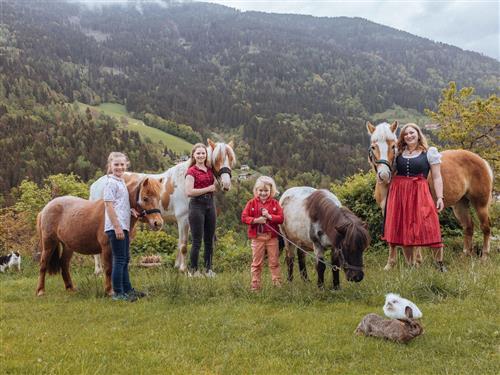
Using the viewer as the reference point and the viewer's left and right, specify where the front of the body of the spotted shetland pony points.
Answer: facing the viewer and to the right of the viewer

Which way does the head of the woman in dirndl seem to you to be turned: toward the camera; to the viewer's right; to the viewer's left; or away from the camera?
toward the camera

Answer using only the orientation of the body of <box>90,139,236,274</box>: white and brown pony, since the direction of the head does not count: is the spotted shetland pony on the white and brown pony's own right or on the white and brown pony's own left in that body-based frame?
on the white and brown pony's own right

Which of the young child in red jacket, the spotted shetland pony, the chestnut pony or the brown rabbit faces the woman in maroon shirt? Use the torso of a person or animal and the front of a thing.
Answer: the chestnut pony

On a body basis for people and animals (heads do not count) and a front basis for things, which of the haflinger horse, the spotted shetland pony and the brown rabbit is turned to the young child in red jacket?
the haflinger horse

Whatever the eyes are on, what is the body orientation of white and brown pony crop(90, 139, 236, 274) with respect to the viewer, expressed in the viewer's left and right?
facing to the right of the viewer

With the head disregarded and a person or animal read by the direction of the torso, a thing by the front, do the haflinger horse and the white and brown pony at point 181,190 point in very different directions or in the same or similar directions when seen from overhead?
very different directions

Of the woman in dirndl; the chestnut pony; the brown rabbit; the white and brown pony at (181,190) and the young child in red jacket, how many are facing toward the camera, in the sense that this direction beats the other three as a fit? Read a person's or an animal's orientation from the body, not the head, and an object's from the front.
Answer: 2

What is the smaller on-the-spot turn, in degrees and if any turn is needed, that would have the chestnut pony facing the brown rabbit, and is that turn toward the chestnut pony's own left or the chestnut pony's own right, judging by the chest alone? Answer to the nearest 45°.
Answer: approximately 45° to the chestnut pony's own right

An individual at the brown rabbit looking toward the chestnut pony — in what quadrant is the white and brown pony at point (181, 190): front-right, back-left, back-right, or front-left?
front-right

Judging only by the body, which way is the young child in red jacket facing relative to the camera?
toward the camera

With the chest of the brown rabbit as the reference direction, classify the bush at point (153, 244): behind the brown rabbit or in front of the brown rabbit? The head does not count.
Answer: behind

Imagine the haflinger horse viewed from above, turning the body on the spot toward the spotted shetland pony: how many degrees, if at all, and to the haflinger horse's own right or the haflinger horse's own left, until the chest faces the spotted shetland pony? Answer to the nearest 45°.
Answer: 0° — it already faces it

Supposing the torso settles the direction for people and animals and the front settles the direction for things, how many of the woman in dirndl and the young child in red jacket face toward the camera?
2

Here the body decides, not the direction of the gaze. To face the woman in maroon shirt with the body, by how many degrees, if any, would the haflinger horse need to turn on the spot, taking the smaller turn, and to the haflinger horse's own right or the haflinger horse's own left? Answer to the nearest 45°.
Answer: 0° — it already faces them

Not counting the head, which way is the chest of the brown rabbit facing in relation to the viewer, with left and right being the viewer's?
facing to the right of the viewer

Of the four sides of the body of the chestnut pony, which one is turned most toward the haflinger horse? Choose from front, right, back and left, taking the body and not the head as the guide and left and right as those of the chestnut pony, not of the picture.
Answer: front

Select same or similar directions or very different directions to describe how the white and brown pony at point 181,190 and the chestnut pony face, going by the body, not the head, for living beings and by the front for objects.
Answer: same or similar directions
